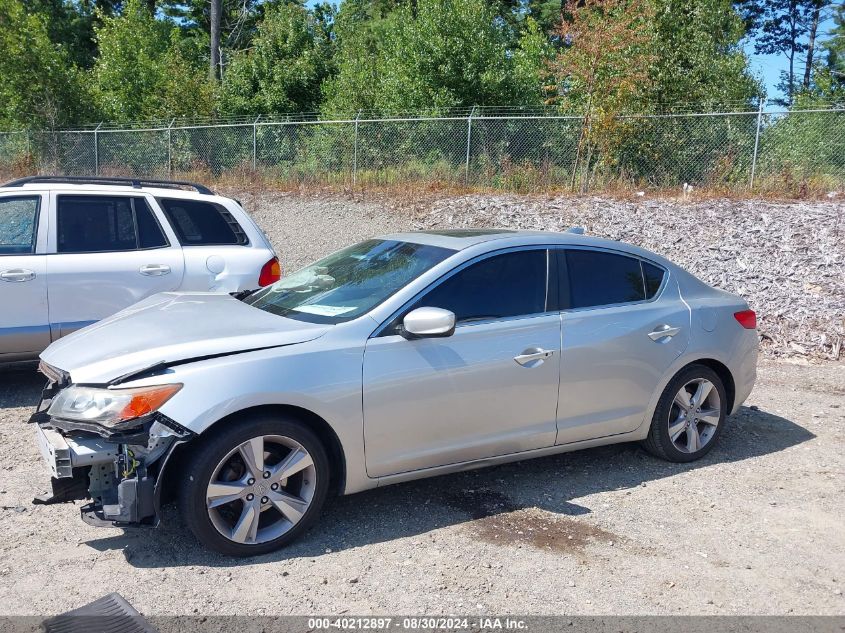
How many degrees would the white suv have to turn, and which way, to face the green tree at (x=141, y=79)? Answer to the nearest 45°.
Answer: approximately 90° to its right

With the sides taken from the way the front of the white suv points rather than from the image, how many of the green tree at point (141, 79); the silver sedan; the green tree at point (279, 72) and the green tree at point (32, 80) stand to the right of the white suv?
3

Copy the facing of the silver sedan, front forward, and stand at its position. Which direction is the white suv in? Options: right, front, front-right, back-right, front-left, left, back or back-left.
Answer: right

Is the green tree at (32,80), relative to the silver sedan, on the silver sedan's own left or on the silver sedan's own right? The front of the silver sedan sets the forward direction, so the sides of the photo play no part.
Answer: on the silver sedan's own right

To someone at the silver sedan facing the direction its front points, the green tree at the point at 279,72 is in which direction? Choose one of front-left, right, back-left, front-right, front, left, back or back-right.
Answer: back-right

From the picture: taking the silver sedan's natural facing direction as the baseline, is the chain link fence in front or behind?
behind

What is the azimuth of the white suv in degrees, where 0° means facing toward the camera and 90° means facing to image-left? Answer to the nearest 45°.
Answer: approximately 90°

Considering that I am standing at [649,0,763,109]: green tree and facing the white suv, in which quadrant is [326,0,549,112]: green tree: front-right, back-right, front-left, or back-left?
front-right

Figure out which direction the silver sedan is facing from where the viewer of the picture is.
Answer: facing the viewer and to the left of the viewer

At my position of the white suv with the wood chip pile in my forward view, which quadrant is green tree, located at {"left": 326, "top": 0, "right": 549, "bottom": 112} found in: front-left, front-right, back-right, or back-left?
front-left

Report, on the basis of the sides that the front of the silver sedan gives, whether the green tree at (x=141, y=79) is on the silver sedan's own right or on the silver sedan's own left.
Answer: on the silver sedan's own right

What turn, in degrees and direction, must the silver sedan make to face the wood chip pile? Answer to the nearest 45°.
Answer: approximately 180°

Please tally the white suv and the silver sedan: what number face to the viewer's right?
0
